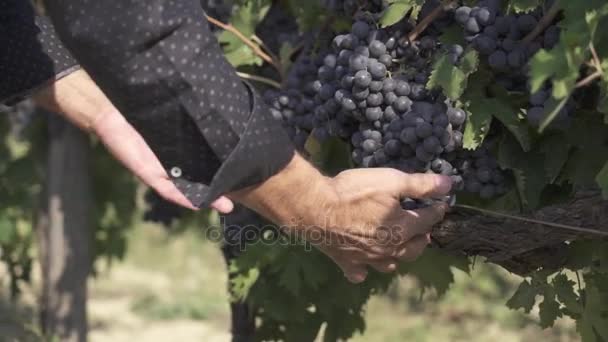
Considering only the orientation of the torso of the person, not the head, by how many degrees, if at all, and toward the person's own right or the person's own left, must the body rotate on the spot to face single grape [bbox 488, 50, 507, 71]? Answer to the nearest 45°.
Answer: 0° — they already face it

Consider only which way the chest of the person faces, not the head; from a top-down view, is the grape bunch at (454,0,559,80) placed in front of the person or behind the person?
in front

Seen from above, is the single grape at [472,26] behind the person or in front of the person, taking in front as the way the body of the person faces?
in front

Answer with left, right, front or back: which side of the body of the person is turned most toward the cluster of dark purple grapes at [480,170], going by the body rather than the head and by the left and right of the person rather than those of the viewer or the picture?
front

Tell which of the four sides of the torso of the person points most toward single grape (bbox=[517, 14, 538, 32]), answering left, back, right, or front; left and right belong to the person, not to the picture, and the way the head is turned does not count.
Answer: front

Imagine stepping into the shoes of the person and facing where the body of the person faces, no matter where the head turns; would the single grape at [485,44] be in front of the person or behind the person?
in front

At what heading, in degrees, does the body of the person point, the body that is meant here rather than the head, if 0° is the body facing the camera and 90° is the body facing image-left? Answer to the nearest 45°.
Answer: approximately 270°
